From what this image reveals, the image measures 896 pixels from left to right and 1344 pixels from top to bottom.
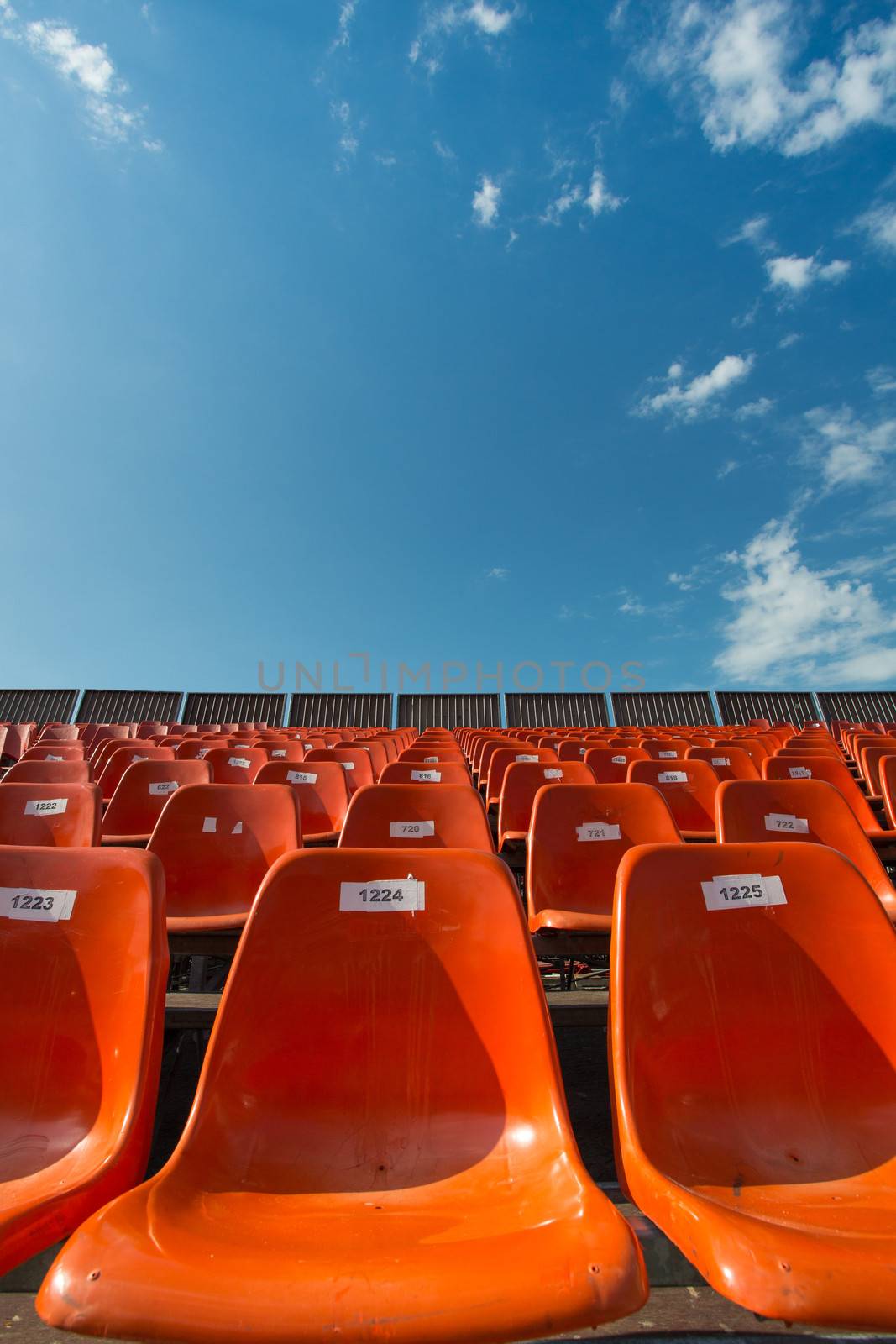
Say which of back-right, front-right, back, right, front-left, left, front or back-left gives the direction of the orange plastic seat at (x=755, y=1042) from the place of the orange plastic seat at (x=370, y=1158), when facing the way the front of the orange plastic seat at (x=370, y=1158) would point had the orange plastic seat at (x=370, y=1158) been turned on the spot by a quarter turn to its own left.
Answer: front

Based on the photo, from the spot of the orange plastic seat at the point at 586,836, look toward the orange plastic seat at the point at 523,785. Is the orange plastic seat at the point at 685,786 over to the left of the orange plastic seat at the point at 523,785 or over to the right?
right

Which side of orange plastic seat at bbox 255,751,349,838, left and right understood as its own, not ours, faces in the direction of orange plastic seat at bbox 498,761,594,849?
left

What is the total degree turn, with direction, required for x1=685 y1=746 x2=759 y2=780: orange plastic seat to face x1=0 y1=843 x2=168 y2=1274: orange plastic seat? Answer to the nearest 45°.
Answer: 0° — it already faces it

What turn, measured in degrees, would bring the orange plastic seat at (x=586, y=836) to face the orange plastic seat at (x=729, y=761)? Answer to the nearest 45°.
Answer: approximately 135° to its left

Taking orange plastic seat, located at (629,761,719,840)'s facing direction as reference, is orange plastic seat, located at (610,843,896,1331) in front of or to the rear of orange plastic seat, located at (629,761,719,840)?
in front

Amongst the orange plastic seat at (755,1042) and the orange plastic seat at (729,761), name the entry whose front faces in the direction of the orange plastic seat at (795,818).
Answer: the orange plastic seat at (729,761)

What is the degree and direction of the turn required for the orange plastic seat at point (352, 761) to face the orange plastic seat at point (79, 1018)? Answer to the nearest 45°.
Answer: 0° — it already faces it

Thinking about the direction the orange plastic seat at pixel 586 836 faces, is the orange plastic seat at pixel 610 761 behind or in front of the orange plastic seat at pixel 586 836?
behind

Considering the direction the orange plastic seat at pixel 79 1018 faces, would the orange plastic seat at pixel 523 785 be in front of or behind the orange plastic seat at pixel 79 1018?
behind

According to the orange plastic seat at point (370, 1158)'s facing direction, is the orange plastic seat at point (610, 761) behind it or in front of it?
behind
